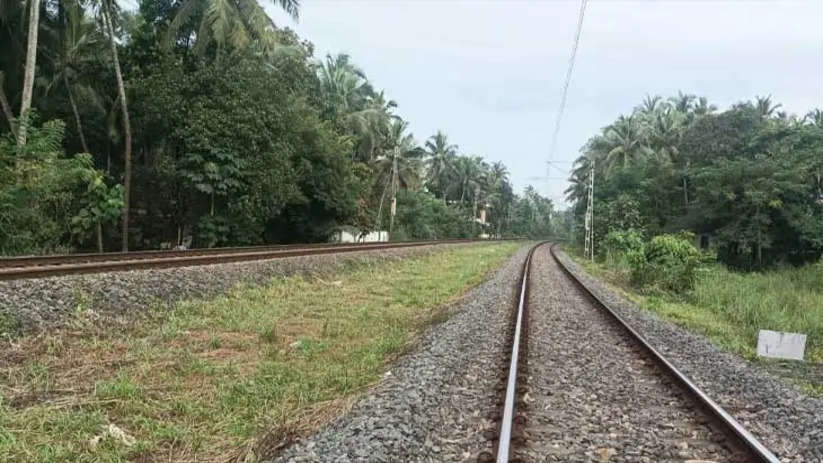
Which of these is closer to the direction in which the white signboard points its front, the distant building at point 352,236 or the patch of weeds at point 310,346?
the patch of weeds

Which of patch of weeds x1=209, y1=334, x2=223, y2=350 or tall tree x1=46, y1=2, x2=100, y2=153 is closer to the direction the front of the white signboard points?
the patch of weeds

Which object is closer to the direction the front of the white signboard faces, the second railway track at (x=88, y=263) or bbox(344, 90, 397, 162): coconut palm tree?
the second railway track

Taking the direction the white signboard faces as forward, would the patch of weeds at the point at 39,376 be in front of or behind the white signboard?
in front

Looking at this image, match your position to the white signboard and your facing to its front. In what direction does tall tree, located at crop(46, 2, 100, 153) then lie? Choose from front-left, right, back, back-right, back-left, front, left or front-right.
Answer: right

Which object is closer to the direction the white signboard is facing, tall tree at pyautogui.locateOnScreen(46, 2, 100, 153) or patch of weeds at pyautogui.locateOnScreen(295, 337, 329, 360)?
the patch of weeds

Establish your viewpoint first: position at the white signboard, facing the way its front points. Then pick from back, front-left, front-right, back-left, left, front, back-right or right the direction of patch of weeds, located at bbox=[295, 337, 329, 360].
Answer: front-right

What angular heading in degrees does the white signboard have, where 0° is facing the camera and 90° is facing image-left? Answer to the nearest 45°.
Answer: approximately 0°

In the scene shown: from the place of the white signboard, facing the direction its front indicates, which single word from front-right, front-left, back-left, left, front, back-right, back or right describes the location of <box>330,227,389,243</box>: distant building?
back-right

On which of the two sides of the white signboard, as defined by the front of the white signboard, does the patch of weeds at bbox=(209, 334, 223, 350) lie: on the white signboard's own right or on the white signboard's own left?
on the white signboard's own right

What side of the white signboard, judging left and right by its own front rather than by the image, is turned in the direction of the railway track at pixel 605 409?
front

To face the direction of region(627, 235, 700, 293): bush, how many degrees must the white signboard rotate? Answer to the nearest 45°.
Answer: approximately 180°

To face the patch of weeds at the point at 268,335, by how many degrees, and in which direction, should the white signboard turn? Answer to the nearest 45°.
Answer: approximately 45° to its right

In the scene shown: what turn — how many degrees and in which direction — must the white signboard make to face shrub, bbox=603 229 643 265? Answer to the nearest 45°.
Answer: approximately 180°

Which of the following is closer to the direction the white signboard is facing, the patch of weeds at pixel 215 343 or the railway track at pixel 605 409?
the railway track

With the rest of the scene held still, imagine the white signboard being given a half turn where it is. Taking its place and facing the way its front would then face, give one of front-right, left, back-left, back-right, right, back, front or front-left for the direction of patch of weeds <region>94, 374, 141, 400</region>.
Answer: back-left
